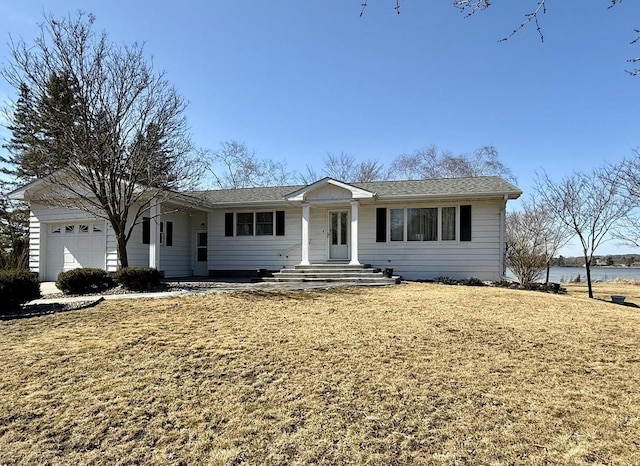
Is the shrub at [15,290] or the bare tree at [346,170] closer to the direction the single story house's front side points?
the shrub

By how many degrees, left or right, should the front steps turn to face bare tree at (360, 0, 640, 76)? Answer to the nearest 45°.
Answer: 0° — it already faces it

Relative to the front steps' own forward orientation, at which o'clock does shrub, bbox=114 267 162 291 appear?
The shrub is roughly at 2 o'clock from the front steps.

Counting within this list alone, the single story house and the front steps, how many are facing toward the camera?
2

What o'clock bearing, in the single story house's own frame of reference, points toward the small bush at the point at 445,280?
The small bush is roughly at 10 o'clock from the single story house.

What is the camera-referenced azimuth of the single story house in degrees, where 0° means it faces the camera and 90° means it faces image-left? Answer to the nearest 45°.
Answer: approximately 0°

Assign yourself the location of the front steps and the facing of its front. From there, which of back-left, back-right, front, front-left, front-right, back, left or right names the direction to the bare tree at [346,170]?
back

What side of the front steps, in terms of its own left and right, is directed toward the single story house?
back

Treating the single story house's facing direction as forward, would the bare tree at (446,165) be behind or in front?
behind

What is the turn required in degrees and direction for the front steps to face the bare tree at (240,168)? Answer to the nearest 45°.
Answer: approximately 180°
